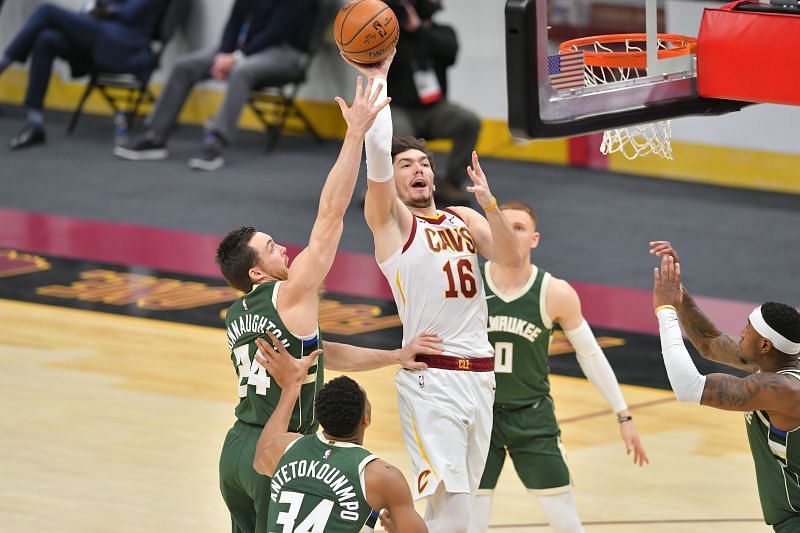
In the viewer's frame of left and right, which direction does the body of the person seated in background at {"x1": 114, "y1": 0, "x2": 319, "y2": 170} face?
facing the viewer and to the left of the viewer

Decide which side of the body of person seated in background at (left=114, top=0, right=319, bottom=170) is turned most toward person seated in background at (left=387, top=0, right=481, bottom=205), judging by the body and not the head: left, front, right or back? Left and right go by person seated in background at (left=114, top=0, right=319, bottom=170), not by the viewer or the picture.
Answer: left

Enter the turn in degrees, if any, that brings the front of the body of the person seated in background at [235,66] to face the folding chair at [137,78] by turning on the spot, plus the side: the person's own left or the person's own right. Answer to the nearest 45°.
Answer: approximately 90° to the person's own right

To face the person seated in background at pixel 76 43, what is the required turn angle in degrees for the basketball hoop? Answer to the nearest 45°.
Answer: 0° — it already faces them

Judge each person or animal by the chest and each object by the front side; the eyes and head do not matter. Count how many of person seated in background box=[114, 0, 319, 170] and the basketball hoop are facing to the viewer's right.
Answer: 0

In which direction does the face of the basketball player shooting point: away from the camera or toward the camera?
toward the camera

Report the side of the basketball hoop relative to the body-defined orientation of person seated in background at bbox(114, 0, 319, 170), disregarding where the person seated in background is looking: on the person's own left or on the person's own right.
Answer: on the person's own left

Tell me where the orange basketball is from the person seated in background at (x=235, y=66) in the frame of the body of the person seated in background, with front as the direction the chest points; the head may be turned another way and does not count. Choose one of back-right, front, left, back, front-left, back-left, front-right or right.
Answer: front-left

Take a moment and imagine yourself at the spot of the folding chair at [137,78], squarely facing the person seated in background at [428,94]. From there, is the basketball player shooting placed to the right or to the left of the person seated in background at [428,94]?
right
